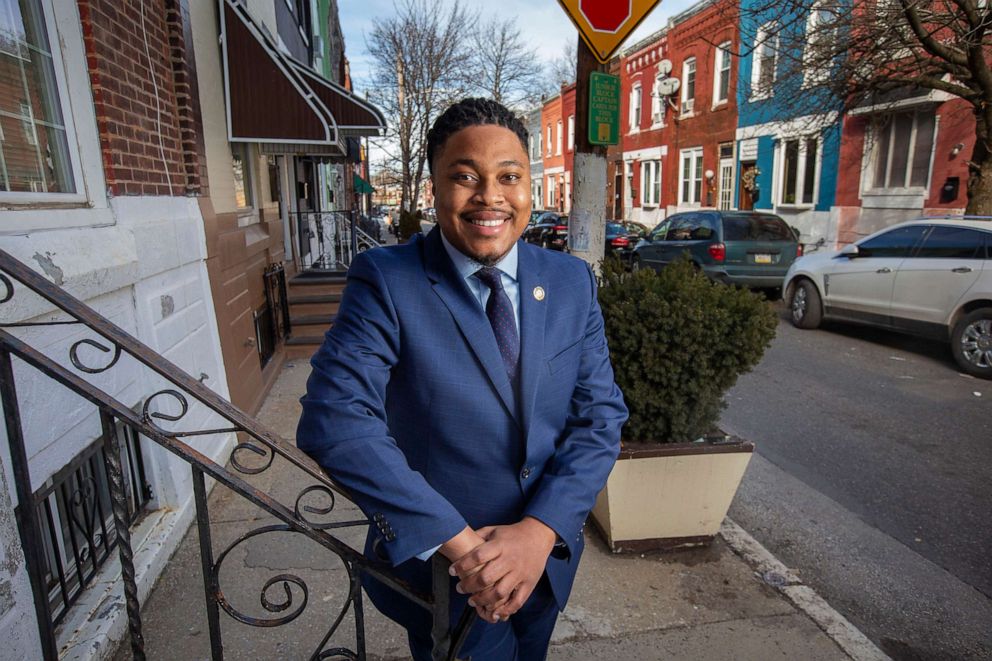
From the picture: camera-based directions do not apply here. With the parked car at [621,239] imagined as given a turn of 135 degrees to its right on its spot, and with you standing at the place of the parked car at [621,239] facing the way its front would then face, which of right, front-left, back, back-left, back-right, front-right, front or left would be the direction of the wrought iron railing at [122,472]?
right

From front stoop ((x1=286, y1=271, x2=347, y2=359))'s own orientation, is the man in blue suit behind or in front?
in front

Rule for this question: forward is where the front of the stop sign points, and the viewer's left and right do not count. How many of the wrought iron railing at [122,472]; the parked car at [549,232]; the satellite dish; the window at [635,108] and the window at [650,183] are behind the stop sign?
4

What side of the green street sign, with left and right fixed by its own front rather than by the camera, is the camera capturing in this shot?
front

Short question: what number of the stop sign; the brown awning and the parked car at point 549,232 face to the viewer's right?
1

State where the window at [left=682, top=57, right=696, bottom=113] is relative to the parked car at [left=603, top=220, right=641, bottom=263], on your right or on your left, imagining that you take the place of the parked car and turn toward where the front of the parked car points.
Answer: on your right

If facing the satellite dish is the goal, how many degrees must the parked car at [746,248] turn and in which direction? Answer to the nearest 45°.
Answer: approximately 45° to its right

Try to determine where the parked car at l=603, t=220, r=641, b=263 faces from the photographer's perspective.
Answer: facing away from the viewer and to the left of the viewer

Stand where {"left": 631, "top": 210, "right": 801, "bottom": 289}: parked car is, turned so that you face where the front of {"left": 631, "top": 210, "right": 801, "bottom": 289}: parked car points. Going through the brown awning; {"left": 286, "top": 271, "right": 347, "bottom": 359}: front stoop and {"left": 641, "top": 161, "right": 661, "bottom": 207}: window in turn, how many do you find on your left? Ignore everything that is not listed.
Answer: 2

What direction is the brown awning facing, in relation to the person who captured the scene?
facing to the right of the viewer

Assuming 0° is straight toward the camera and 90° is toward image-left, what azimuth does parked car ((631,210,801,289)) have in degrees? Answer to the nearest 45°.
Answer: approximately 135°

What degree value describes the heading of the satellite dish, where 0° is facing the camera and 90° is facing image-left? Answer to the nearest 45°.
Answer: approximately 45°
